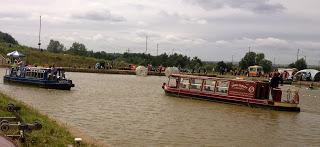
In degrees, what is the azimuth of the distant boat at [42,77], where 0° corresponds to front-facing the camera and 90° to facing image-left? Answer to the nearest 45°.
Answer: approximately 315°
